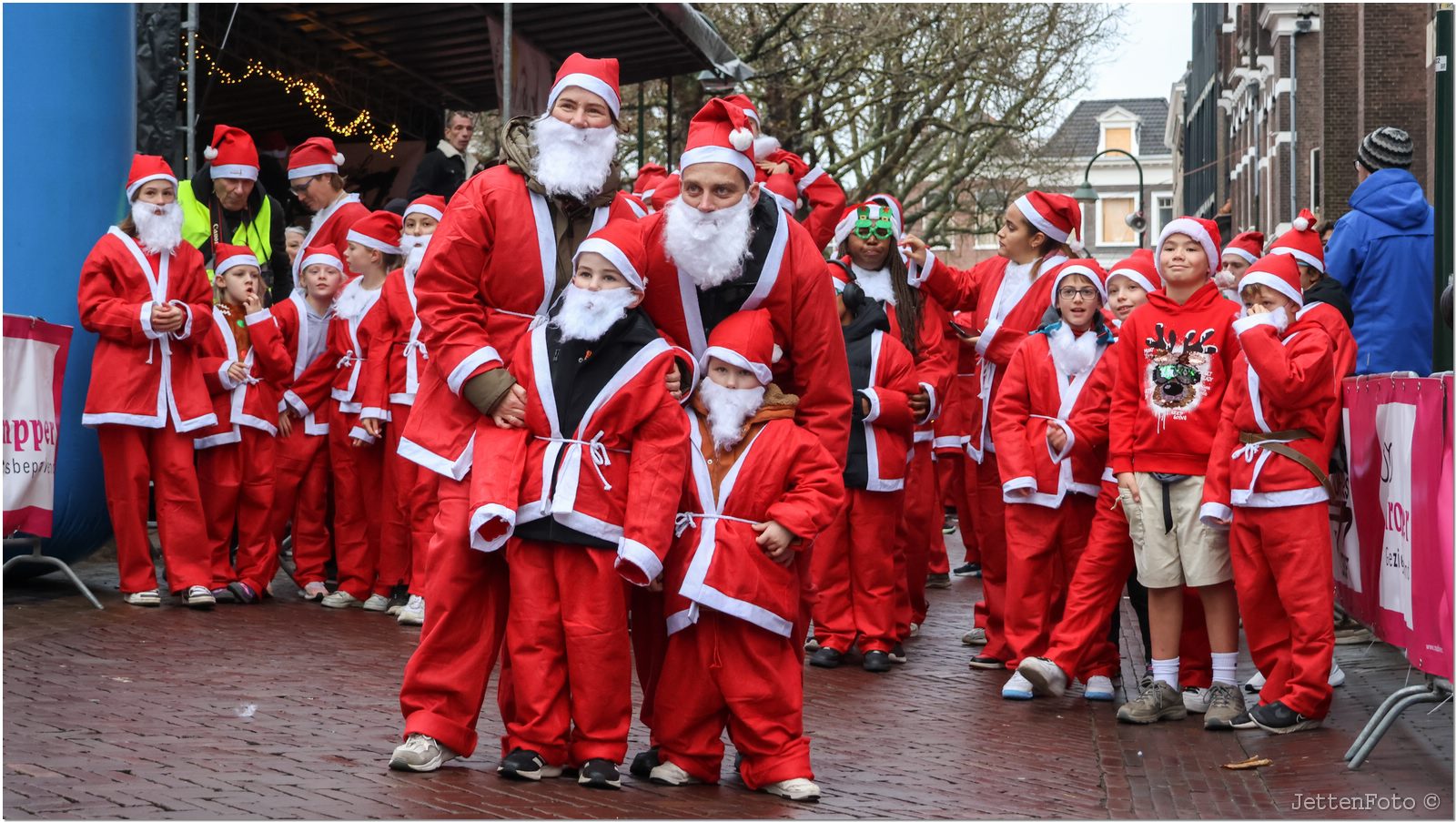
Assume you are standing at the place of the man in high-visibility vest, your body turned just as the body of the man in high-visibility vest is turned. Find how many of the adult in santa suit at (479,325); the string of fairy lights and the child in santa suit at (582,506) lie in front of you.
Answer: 2

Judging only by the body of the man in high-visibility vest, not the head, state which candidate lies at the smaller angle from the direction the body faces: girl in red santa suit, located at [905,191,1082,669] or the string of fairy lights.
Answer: the girl in red santa suit

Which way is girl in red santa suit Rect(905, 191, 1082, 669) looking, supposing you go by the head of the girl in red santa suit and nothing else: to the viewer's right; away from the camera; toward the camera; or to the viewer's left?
to the viewer's left

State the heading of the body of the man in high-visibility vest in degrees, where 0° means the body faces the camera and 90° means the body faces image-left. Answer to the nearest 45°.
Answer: approximately 0°

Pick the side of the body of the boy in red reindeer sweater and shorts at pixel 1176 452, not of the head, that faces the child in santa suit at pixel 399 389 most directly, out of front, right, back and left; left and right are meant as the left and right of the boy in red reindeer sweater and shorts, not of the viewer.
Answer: right

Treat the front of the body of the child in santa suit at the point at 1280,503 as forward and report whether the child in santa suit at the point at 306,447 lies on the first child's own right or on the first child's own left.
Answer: on the first child's own right
